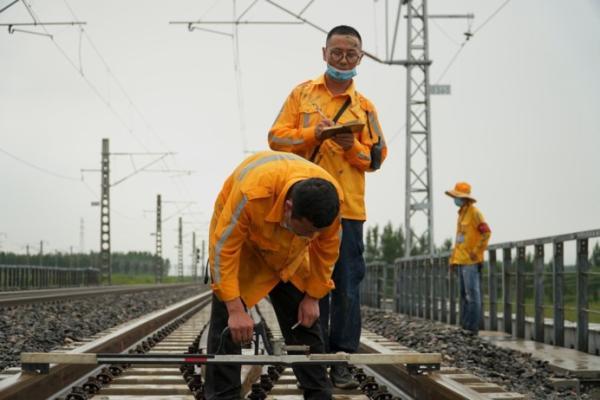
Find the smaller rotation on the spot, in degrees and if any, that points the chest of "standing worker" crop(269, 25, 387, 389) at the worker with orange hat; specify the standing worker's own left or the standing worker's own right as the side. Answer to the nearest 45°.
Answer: approximately 180°

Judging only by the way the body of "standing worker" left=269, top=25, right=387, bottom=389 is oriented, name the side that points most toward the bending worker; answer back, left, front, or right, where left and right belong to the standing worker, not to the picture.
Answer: front

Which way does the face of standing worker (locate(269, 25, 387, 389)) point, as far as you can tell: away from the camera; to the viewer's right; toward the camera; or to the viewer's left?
toward the camera

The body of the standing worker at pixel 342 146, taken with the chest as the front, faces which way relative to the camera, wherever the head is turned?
toward the camera

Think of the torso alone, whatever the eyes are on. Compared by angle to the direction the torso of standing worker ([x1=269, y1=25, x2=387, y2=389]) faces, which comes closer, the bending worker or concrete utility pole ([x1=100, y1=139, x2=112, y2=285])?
the bending worker

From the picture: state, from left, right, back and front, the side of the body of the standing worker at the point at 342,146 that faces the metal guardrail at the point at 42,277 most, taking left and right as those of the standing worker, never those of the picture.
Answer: back

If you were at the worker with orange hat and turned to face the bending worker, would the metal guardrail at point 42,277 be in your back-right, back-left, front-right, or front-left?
back-right

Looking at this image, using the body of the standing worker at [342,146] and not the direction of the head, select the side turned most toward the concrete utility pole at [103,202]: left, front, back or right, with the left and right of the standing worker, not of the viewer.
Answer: back
